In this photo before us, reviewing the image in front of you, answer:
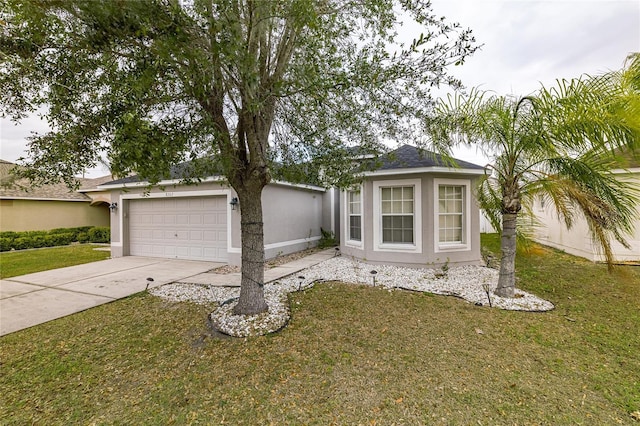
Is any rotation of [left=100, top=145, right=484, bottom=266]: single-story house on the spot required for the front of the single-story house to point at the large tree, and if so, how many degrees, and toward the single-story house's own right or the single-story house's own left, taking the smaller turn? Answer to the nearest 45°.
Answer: approximately 45° to the single-story house's own right

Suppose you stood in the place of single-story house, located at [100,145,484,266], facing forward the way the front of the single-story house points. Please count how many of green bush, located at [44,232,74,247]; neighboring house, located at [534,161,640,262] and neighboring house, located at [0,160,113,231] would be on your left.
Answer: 1

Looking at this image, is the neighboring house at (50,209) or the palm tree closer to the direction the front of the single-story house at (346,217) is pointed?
the palm tree

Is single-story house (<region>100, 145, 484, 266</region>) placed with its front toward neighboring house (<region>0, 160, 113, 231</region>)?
no

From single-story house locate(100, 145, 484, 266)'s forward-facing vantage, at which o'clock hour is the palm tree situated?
The palm tree is roughly at 11 o'clock from the single-story house.

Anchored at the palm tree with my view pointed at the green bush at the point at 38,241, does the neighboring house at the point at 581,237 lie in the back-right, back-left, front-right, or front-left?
back-right

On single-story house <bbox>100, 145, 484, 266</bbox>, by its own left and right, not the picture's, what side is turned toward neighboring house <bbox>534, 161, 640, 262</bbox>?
left

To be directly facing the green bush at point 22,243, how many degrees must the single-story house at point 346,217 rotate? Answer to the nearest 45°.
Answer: approximately 135° to its right

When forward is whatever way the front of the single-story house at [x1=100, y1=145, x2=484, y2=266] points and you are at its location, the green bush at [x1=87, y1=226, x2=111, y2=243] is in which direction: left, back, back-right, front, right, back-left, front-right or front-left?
back-right

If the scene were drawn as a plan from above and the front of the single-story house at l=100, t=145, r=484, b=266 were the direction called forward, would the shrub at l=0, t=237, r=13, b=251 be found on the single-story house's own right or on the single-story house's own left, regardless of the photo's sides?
on the single-story house's own right

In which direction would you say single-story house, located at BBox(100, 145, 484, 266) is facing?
toward the camera

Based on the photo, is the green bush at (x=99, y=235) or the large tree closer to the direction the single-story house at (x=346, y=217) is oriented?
the large tree

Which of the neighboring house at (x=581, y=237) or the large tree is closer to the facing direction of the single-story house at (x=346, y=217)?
the large tree

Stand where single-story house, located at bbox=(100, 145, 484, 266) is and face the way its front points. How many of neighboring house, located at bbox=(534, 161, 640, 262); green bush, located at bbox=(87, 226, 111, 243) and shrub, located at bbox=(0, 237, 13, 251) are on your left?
1

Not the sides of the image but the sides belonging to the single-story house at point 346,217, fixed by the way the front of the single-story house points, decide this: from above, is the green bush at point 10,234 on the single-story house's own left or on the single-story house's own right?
on the single-story house's own right

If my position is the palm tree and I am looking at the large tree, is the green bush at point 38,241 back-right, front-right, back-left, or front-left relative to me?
front-right

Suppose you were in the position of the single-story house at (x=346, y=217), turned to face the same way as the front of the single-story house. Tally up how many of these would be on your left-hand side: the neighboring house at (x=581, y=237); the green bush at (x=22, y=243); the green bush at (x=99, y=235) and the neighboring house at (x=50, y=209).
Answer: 1

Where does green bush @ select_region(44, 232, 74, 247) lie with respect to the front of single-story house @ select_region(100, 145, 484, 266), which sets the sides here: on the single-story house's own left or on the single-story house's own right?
on the single-story house's own right

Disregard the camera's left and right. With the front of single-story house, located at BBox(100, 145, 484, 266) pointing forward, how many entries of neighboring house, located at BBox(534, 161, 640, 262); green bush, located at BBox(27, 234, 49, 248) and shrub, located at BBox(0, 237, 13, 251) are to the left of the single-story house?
1

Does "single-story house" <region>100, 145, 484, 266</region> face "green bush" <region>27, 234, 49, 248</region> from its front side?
no
